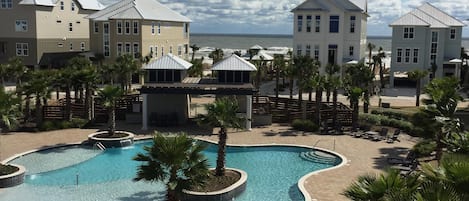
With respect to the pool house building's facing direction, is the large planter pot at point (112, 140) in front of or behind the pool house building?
in front

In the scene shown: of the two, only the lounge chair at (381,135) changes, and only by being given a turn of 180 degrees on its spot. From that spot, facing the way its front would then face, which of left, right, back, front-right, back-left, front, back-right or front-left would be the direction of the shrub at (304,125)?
back-left

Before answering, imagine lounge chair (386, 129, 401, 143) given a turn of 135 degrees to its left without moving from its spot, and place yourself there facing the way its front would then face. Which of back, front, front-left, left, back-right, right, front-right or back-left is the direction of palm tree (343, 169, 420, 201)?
right

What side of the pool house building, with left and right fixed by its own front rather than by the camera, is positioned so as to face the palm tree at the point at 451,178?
front

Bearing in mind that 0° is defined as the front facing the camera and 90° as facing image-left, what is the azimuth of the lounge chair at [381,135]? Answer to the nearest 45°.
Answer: approximately 45°

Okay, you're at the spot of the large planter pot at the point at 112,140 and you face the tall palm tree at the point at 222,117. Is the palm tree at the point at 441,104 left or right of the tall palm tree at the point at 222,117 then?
left

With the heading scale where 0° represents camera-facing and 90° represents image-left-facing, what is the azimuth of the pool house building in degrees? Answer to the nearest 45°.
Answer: approximately 0°

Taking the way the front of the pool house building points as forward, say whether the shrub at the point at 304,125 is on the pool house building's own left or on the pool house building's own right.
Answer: on the pool house building's own left

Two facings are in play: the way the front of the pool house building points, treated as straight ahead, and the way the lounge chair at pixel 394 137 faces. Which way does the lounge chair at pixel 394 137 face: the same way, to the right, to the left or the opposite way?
to the right

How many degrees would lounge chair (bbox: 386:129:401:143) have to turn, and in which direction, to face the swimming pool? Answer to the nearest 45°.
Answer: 0° — it already faces it

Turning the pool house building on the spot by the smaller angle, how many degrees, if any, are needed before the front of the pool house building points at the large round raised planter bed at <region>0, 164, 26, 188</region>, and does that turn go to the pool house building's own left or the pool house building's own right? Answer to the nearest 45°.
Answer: approximately 45° to the pool house building's own right

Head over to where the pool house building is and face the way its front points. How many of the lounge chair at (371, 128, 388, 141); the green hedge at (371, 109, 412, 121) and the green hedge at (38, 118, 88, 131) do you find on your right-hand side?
1

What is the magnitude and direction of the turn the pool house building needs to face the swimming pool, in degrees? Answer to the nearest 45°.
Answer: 0° — it already faces it

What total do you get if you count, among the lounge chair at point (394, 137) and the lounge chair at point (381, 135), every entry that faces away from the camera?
0

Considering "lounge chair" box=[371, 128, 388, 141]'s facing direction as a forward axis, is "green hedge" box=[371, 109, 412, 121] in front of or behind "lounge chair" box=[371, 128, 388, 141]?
behind
